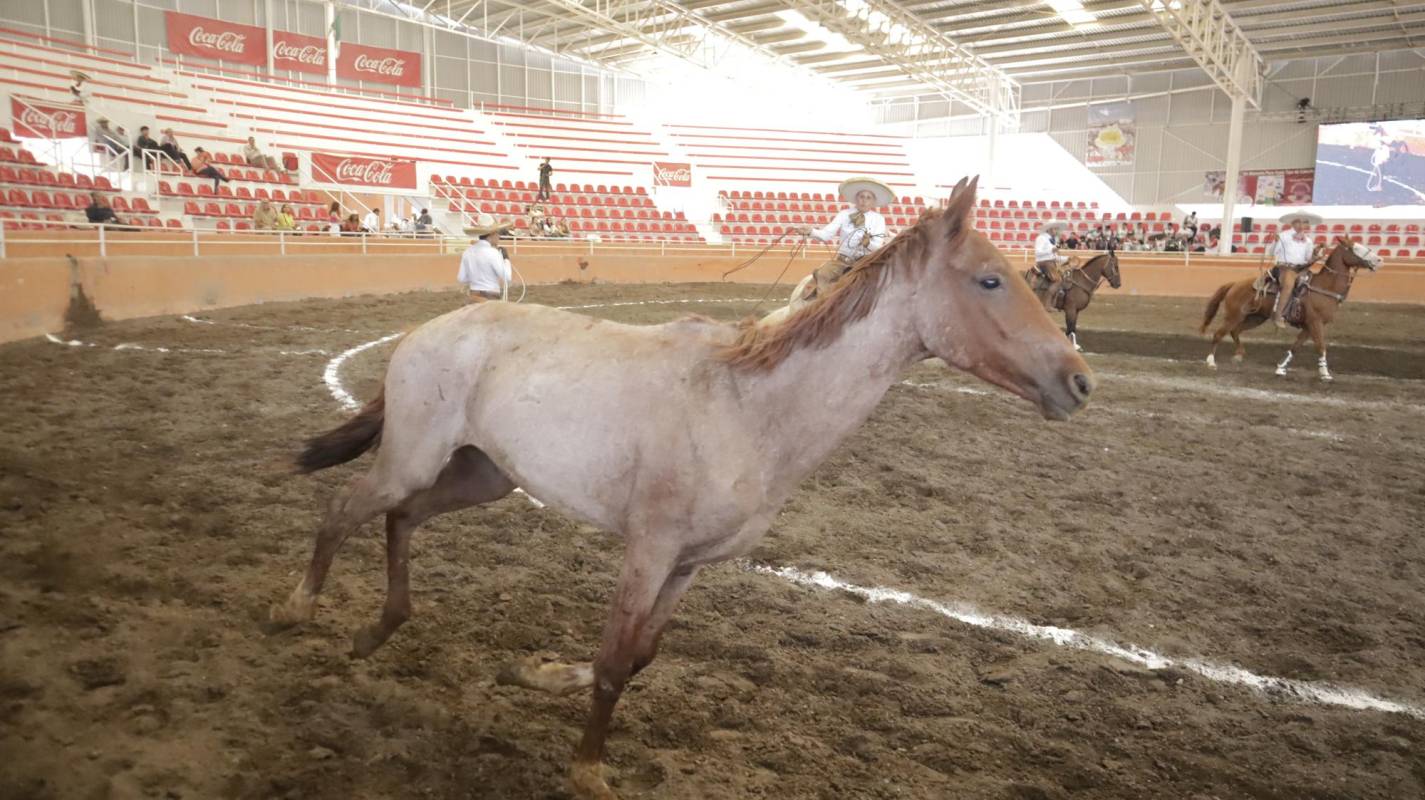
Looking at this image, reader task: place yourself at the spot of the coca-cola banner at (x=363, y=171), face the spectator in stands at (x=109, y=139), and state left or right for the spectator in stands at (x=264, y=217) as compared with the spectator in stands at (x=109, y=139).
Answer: left

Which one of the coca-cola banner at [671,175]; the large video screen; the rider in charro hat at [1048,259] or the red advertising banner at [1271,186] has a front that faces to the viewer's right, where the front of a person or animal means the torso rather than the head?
the rider in charro hat

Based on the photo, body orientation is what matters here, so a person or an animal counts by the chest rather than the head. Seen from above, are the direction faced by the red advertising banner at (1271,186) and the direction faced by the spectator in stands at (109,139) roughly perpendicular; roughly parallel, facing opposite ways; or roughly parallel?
roughly perpendicular

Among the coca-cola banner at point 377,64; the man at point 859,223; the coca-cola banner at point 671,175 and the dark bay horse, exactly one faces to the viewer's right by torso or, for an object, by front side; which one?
the dark bay horse

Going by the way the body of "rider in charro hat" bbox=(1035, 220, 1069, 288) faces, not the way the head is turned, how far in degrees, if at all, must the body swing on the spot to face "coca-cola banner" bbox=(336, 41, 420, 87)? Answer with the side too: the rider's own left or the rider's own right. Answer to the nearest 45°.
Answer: approximately 135° to the rider's own left

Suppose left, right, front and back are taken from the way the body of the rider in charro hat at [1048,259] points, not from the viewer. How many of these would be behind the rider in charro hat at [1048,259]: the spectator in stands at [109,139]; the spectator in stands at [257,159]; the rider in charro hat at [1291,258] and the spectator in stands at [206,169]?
3

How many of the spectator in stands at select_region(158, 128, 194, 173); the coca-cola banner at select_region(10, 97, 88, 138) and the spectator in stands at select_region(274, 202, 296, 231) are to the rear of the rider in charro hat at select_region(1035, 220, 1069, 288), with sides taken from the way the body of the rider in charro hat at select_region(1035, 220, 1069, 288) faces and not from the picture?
3

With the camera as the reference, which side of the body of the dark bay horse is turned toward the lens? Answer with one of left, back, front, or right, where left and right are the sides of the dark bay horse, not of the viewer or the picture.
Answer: right

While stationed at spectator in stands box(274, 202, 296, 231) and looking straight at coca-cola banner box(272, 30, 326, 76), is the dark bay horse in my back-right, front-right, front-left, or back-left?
back-right
